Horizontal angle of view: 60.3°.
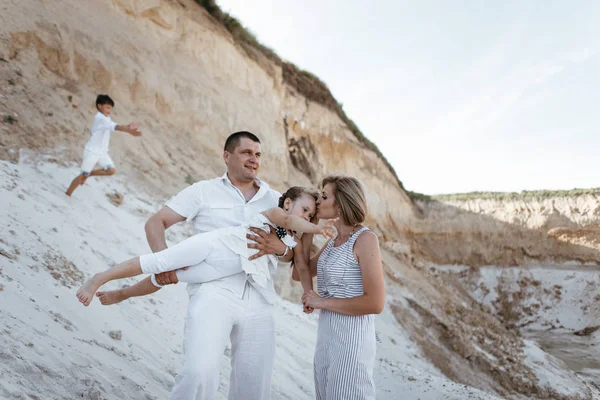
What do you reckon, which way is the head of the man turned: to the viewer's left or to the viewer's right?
to the viewer's right

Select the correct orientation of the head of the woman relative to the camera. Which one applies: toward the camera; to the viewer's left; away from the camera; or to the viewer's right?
to the viewer's left

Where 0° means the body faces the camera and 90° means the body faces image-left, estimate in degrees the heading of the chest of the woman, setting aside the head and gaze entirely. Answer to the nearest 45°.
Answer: approximately 45°

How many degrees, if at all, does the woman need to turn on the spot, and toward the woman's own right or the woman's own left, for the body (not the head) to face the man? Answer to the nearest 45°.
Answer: approximately 45° to the woman's own right
